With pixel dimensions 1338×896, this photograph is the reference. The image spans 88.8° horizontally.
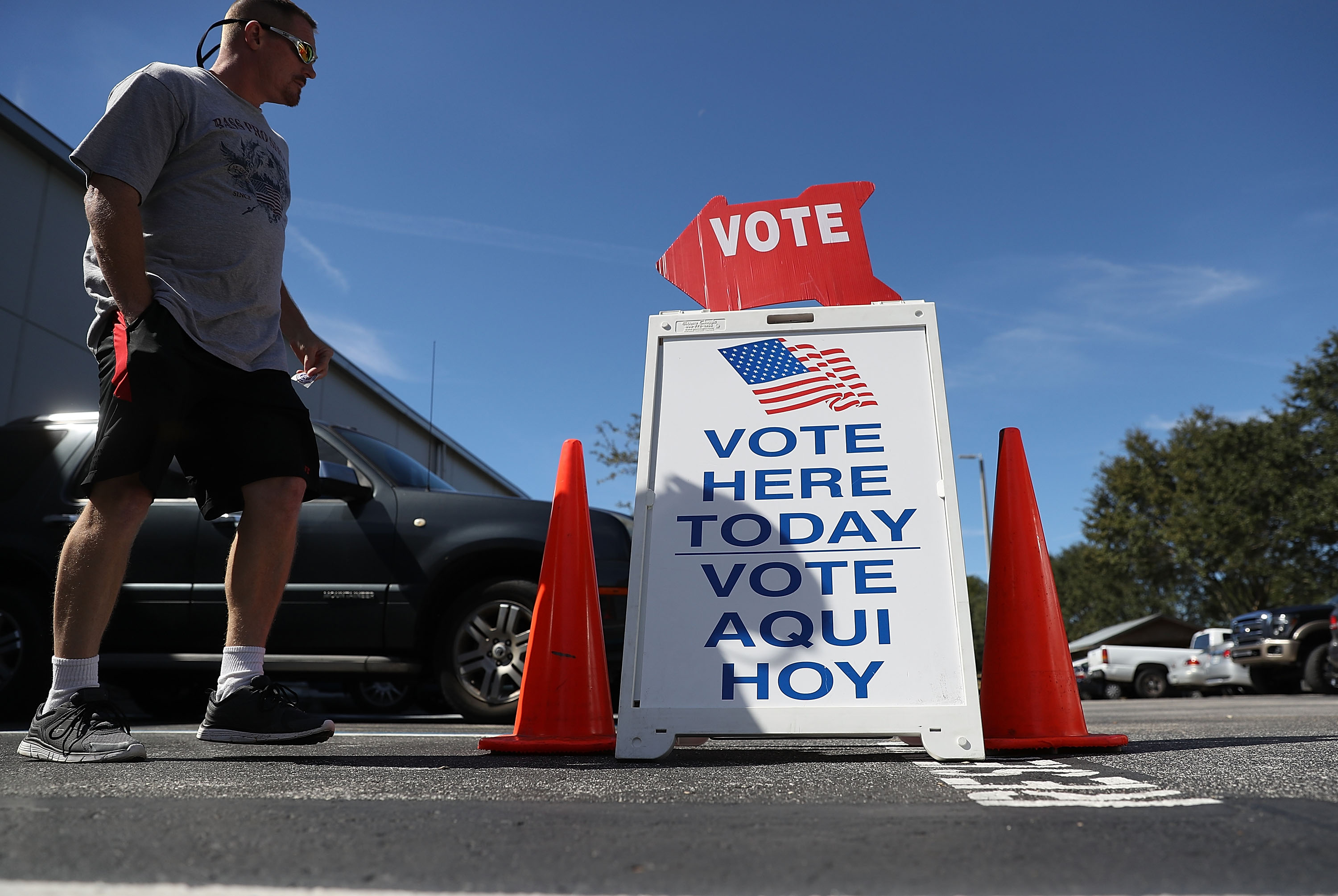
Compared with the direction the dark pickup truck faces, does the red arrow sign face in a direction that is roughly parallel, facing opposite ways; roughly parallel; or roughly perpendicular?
roughly perpendicular

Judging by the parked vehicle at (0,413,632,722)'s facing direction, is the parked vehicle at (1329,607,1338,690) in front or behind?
in front

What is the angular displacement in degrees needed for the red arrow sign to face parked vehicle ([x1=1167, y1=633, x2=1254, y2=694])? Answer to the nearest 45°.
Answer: approximately 135° to its left

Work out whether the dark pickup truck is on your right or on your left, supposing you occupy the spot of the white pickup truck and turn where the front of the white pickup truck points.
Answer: on your right

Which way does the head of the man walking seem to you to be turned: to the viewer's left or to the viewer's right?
to the viewer's right

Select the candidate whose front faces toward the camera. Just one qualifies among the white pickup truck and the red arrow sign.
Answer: the red arrow sign

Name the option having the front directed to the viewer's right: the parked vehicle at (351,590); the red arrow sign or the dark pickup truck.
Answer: the parked vehicle

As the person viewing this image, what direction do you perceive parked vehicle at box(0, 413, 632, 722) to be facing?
facing to the right of the viewer

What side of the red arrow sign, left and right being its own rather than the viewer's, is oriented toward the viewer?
front

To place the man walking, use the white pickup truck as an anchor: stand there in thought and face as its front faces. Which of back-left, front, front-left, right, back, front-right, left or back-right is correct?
back-right

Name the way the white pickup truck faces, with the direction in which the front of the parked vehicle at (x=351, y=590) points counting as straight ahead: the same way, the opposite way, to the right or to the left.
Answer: the same way

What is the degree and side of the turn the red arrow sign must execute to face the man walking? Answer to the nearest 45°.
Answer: approximately 90° to its right

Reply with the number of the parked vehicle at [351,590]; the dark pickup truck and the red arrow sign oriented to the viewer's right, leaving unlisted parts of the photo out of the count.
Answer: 1

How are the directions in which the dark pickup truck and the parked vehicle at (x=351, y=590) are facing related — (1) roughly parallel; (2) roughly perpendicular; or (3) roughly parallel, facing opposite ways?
roughly parallel, facing opposite ways

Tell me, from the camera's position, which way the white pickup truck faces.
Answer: facing away from the viewer and to the right of the viewer
